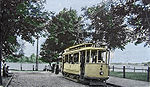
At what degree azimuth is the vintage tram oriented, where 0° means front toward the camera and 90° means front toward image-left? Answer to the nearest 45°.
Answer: approximately 315°

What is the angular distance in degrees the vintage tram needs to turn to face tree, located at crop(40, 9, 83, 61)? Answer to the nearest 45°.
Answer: approximately 135° to its left
